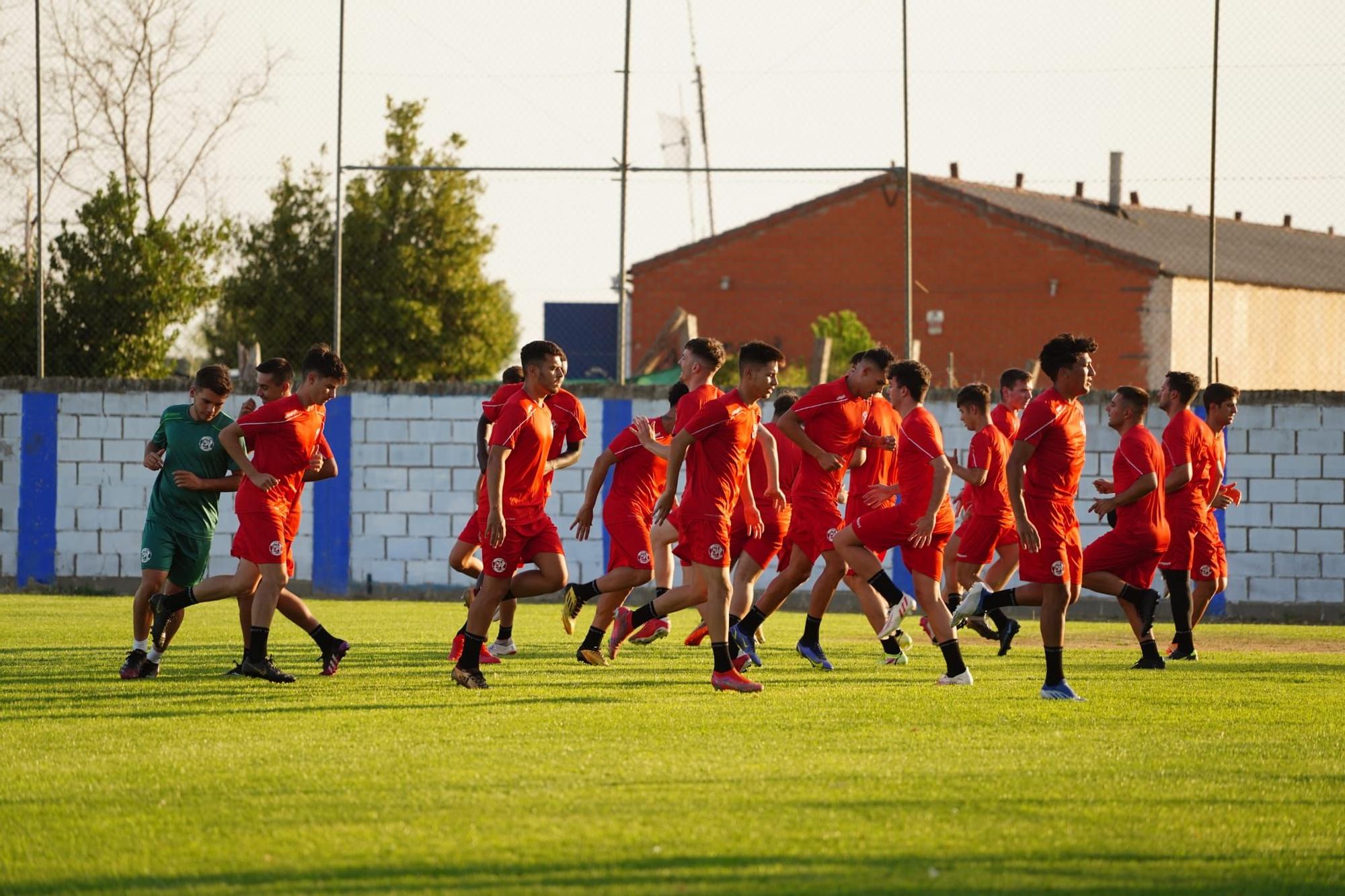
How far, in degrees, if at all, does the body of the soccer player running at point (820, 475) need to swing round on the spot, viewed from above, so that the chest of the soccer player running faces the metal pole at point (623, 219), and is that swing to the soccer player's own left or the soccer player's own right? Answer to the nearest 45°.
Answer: approximately 90° to the soccer player's own left

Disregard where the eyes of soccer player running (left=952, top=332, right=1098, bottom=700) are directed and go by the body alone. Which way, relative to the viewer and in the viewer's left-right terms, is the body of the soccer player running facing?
facing to the right of the viewer

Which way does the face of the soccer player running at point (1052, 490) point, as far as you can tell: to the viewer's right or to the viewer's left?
to the viewer's right

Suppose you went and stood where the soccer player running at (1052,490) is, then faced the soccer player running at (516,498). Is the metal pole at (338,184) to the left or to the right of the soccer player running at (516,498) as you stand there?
right
